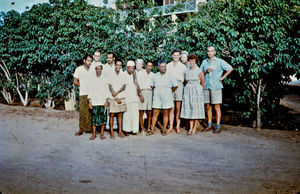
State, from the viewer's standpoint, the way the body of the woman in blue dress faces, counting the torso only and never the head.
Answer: toward the camera

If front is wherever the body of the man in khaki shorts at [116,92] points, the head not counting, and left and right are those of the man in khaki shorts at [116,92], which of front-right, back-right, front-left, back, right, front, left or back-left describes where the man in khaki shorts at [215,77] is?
left

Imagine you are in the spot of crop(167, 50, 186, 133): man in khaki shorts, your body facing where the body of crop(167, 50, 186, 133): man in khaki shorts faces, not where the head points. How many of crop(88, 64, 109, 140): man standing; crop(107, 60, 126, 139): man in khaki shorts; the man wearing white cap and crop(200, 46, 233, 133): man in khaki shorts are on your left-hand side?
1

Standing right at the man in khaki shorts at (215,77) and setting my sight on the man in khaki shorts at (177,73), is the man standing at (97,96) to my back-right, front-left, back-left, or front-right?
front-left

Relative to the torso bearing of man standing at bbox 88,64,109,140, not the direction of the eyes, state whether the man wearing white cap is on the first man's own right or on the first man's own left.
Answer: on the first man's own left

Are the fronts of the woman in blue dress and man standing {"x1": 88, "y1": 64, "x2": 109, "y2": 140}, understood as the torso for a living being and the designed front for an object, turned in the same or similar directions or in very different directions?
same or similar directions

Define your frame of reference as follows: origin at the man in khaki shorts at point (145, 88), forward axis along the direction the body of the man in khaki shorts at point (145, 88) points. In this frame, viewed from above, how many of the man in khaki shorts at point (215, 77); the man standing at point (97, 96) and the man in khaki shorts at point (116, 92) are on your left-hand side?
1

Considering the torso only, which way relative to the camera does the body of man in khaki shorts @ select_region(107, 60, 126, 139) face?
toward the camera

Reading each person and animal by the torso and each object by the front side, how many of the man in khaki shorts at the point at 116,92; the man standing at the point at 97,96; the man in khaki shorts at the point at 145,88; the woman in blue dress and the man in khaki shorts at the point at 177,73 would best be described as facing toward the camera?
5

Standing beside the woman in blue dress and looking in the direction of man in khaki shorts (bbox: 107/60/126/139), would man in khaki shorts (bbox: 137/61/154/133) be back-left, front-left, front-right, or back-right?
front-right

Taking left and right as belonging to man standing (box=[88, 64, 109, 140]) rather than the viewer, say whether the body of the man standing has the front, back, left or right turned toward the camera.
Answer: front
